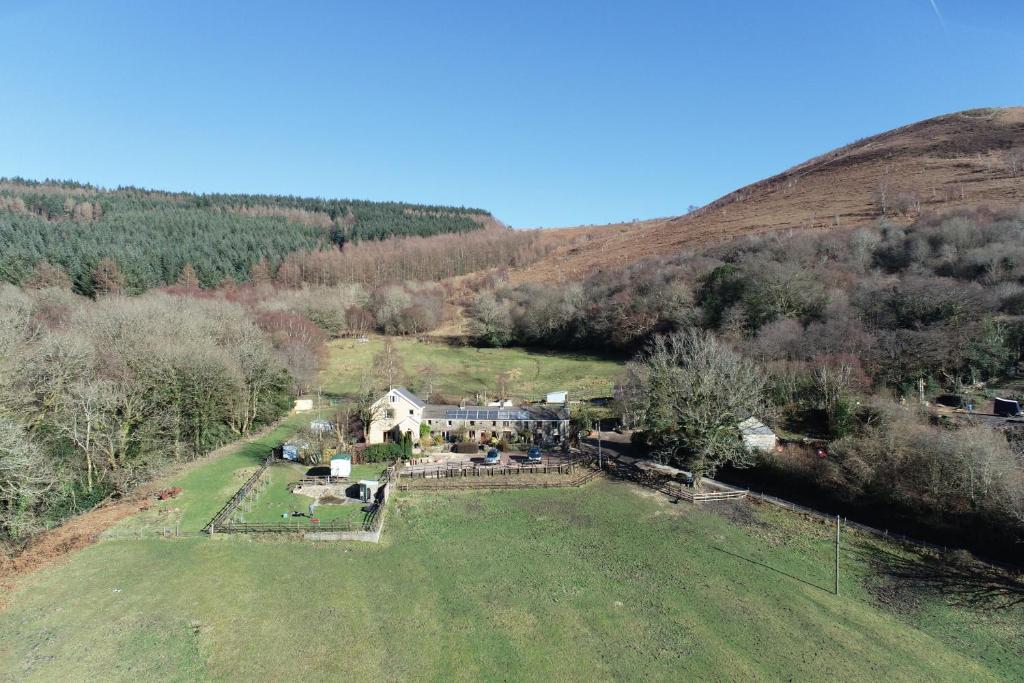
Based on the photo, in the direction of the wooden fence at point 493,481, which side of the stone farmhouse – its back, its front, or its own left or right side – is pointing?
front

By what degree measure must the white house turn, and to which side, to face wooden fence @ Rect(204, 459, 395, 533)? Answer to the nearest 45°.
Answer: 0° — it already faces it

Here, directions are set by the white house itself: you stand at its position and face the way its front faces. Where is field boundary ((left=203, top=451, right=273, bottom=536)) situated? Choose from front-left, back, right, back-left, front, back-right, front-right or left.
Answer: front-right

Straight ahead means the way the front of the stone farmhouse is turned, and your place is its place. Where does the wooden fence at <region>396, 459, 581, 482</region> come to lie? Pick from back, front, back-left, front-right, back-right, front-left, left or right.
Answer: front

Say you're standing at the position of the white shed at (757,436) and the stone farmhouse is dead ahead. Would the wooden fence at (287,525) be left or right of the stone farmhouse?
left

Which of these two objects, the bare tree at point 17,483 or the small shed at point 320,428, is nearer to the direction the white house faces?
the bare tree

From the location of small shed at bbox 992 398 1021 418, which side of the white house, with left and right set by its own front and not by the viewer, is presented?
left

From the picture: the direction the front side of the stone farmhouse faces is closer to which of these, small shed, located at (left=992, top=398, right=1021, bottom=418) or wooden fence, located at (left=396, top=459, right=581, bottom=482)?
the wooden fence

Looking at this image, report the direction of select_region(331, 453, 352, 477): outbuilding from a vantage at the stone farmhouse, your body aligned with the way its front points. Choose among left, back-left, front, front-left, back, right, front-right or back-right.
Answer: front-right

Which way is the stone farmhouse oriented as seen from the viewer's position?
toward the camera

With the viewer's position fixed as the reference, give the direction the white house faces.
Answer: facing the viewer

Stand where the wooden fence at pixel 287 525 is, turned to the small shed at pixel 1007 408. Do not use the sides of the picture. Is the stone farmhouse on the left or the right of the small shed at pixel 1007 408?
left
